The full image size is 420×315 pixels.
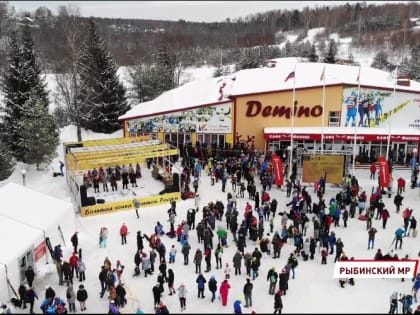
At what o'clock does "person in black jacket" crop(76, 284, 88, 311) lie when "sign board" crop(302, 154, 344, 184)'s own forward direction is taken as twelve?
The person in black jacket is roughly at 1 o'clock from the sign board.

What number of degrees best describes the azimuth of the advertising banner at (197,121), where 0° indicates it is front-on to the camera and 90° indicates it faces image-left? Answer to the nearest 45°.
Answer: approximately 45°

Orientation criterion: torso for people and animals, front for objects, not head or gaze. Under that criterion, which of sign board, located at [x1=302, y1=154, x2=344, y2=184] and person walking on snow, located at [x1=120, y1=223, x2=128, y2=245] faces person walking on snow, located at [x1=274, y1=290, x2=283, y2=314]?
the sign board

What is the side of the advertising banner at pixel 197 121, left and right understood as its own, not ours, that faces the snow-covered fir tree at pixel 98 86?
right

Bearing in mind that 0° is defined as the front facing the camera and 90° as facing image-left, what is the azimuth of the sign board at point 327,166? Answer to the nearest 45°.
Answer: approximately 0°

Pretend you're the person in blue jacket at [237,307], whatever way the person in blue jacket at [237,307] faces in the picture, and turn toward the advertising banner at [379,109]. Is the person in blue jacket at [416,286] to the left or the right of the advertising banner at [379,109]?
right

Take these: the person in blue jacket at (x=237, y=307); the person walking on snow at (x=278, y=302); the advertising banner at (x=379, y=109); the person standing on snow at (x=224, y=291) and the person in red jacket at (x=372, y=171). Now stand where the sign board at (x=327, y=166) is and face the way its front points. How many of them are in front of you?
3

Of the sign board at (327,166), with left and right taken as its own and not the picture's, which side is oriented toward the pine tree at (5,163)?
right

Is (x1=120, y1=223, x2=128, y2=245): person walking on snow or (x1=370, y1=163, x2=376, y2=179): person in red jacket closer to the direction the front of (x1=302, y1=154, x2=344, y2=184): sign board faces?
the person walking on snow
